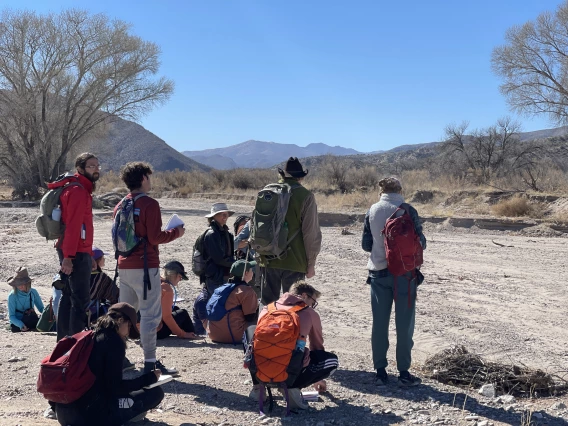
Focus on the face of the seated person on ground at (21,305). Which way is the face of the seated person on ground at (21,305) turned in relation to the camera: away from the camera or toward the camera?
toward the camera

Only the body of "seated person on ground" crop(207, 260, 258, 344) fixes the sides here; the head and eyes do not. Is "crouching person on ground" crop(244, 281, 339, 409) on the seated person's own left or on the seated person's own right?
on the seated person's own right

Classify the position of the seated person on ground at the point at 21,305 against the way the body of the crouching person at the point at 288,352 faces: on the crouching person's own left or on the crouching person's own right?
on the crouching person's own left

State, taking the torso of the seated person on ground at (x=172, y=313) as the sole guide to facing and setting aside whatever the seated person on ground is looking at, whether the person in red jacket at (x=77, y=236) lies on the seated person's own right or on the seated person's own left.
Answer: on the seated person's own right

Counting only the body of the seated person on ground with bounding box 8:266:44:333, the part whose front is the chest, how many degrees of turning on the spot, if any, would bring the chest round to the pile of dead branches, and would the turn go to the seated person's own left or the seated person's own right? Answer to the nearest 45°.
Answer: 0° — they already face it

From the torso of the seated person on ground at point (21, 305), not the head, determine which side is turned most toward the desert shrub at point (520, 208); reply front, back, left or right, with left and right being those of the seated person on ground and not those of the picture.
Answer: left

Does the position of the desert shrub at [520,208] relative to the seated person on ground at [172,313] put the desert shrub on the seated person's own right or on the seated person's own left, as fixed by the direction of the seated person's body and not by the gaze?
on the seated person's own left

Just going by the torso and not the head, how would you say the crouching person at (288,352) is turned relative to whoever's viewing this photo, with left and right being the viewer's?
facing away from the viewer and to the right of the viewer

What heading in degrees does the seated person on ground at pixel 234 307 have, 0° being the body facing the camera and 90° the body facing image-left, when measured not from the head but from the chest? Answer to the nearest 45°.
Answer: approximately 225°

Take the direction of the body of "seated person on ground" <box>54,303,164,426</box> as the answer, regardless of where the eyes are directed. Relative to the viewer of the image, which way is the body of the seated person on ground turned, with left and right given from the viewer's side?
facing to the right of the viewer

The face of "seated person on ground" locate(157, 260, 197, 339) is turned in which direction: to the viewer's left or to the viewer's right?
to the viewer's right

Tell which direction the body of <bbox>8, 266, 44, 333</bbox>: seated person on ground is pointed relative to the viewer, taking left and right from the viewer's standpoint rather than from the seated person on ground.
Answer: facing the viewer and to the right of the viewer

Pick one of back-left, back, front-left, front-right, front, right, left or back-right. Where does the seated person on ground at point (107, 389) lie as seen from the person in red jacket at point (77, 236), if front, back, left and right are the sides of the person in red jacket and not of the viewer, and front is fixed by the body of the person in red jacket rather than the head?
right

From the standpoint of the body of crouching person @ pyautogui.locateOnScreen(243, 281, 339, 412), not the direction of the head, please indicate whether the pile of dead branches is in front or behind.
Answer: in front

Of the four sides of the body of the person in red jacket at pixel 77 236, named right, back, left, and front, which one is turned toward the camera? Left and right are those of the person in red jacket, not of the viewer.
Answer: right
